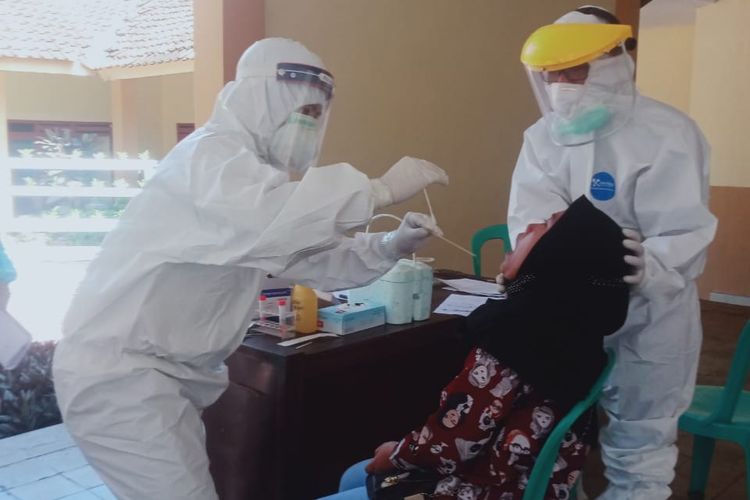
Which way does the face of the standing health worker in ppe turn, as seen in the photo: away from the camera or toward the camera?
toward the camera

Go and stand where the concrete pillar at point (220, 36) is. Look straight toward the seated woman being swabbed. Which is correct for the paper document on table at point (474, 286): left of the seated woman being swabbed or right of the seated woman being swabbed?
left

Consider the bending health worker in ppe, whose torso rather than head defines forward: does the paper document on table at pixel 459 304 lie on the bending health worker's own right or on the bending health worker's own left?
on the bending health worker's own left

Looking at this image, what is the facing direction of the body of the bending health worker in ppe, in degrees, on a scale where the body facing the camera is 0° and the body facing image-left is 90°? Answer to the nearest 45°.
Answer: approximately 270°

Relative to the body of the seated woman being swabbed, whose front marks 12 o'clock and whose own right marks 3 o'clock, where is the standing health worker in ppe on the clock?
The standing health worker in ppe is roughly at 4 o'clock from the seated woman being swabbed.

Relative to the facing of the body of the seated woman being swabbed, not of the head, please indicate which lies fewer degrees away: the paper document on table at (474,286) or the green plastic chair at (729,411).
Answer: the paper document on table

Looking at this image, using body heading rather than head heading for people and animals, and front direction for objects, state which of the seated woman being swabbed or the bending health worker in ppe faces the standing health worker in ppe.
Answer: the bending health worker in ppe

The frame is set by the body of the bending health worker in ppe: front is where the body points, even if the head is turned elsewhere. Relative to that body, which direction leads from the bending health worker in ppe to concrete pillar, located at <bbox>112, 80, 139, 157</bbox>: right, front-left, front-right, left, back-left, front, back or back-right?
left

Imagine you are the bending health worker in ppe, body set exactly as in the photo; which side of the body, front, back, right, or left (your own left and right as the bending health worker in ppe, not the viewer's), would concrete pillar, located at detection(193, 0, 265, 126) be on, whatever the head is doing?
left

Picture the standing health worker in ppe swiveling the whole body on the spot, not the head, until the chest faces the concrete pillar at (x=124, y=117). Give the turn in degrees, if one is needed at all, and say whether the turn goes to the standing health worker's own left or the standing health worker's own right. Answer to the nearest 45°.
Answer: approximately 90° to the standing health worker's own right

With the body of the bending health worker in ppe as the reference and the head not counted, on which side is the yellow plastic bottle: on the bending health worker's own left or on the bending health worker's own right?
on the bending health worker's own left

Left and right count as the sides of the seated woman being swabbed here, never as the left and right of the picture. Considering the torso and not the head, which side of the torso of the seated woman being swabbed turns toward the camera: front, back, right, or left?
left

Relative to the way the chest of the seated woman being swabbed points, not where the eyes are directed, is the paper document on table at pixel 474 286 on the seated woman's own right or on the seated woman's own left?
on the seated woman's own right

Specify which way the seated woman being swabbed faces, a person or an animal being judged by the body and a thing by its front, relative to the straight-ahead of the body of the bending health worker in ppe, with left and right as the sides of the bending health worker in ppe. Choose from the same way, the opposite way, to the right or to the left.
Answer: the opposite way

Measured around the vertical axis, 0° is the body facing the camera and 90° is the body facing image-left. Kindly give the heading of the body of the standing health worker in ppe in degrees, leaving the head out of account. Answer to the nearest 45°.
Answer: approximately 45°

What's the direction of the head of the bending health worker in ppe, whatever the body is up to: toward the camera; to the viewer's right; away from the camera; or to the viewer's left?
to the viewer's right

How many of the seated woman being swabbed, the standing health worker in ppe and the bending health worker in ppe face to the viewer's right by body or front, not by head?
1

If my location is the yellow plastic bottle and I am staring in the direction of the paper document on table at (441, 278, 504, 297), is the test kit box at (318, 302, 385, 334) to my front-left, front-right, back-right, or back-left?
front-right
